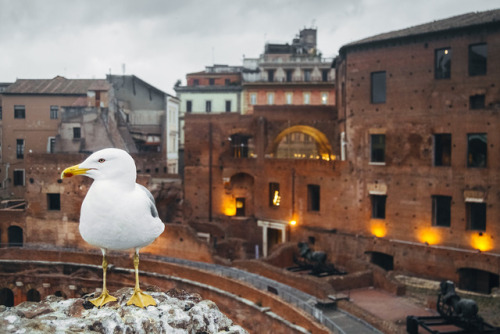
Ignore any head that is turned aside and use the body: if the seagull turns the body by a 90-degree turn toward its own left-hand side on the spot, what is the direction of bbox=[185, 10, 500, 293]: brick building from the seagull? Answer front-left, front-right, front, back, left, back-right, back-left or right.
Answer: left

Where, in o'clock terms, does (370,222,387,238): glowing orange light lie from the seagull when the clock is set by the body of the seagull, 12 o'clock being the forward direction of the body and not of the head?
The glowing orange light is roughly at 6 o'clock from the seagull.

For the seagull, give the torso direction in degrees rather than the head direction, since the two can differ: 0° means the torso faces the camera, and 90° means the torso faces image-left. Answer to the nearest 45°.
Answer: approximately 45°
